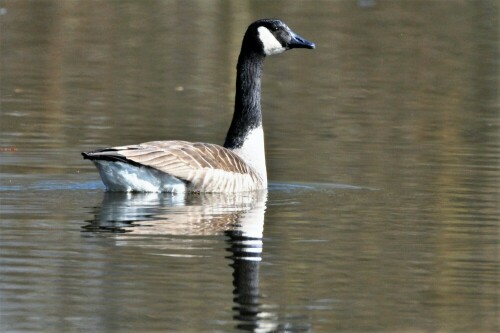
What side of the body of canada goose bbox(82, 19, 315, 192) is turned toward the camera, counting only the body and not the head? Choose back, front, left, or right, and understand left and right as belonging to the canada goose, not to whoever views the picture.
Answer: right
